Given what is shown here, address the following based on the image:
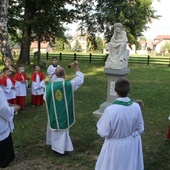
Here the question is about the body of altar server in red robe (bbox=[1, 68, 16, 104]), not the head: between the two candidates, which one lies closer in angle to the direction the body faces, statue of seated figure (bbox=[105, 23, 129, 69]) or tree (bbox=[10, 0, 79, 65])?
the statue of seated figure

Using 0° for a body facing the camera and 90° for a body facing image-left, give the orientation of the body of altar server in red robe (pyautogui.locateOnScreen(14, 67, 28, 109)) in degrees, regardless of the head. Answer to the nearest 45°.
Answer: approximately 315°

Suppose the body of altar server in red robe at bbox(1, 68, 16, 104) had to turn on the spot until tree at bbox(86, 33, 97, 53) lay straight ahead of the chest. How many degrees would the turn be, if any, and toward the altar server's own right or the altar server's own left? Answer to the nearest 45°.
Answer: approximately 90° to the altar server's own left

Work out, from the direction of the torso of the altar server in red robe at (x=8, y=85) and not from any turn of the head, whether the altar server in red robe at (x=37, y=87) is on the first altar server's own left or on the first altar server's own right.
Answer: on the first altar server's own left

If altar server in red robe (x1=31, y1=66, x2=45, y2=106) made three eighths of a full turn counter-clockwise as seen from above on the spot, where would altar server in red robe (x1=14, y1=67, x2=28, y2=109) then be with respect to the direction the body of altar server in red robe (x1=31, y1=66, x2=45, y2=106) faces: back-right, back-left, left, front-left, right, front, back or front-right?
back

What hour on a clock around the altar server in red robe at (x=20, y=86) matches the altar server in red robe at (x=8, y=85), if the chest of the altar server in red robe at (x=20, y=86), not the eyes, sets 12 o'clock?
the altar server in red robe at (x=8, y=85) is roughly at 2 o'clock from the altar server in red robe at (x=20, y=86).

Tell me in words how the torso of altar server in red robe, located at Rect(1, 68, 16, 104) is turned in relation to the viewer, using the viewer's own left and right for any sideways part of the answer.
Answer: facing the viewer and to the right of the viewer

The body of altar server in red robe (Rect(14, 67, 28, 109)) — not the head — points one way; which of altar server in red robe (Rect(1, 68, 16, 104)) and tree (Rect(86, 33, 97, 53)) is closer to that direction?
the altar server in red robe

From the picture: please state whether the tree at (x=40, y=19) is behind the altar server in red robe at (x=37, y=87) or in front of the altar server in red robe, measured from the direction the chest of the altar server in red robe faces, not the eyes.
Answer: behind

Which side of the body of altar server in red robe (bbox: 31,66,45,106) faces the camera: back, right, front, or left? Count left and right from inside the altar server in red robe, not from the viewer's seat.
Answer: front

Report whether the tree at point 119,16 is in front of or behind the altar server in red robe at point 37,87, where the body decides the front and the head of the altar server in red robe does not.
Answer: behind

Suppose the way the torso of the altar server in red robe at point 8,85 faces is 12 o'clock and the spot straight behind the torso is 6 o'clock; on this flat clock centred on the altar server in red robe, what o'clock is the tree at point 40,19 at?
The tree is roughly at 8 o'clock from the altar server in red robe.
